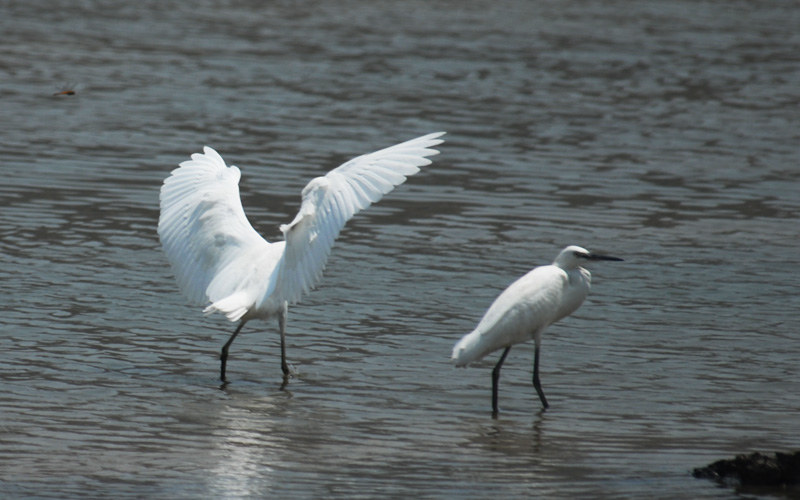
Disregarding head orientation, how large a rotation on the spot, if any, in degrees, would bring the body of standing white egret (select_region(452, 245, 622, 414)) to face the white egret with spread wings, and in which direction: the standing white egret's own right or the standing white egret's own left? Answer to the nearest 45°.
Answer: approximately 180°

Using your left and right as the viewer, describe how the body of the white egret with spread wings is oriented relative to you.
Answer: facing away from the viewer and to the right of the viewer

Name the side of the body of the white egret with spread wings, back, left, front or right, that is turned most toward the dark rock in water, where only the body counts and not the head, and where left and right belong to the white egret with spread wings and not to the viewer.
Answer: right

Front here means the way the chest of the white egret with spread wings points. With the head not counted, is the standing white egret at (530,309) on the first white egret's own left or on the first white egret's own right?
on the first white egret's own right

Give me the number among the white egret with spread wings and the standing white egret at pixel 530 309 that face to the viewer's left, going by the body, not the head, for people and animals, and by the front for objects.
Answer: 0

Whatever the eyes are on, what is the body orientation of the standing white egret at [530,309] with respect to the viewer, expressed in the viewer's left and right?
facing to the right of the viewer
